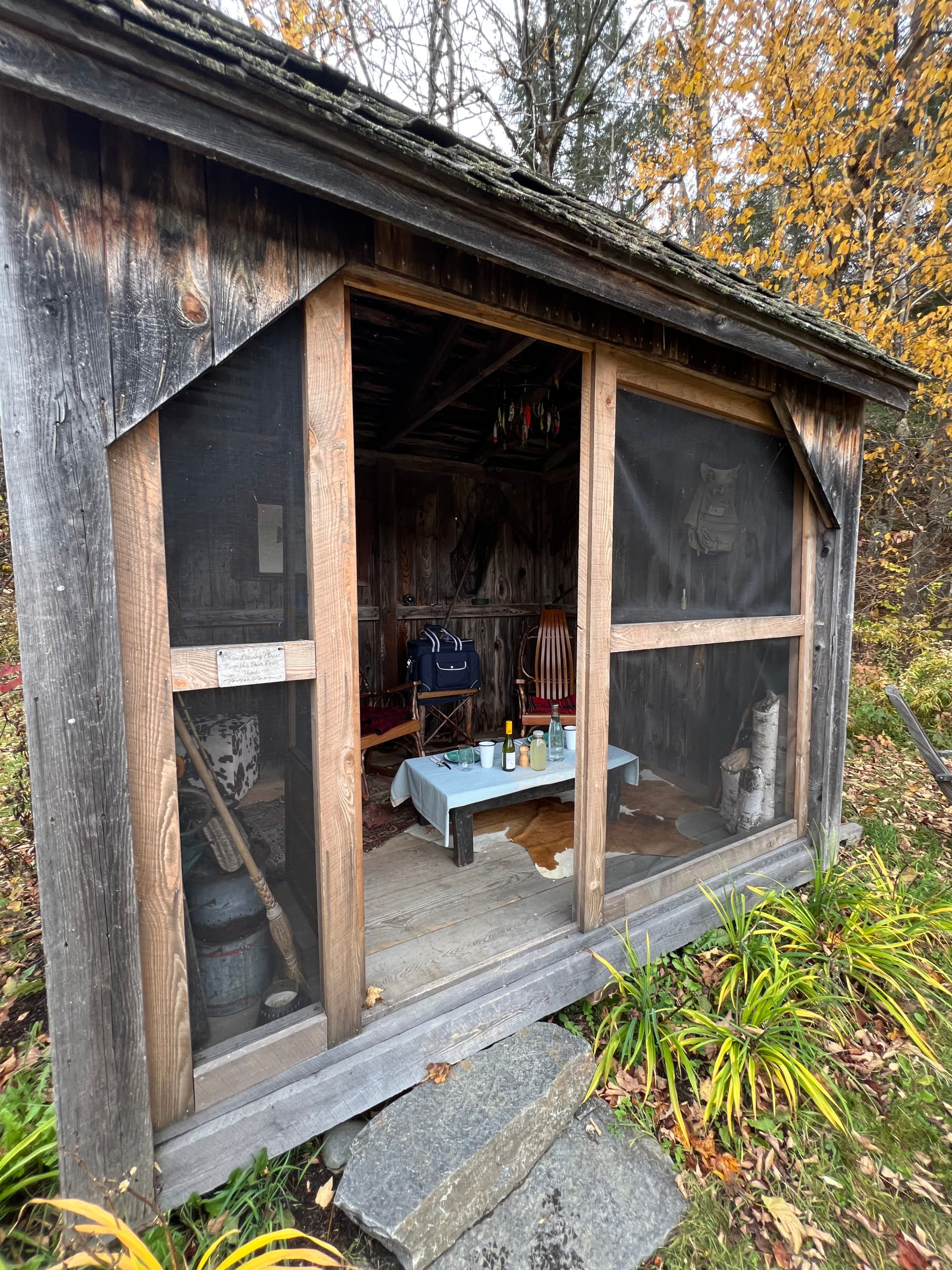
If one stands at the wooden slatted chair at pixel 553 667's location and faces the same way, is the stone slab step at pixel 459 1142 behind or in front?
in front

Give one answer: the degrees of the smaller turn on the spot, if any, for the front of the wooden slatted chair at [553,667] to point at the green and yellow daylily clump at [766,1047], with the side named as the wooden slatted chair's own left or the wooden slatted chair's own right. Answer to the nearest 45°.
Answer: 0° — it already faces it

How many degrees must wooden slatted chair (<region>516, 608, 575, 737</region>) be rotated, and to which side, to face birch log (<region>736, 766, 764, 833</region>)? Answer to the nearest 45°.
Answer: approximately 45° to its left

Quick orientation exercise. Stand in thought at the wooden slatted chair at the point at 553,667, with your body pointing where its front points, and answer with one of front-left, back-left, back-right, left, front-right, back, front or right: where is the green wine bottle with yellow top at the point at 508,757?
front

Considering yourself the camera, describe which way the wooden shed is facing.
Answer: facing the viewer and to the right of the viewer

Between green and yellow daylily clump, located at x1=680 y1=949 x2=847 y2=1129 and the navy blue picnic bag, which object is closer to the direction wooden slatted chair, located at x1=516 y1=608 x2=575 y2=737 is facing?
the green and yellow daylily clump

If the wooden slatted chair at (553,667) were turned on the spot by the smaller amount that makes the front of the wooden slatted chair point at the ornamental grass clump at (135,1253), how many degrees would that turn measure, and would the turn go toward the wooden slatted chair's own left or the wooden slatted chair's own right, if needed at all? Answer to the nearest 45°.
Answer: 0° — it already faces it

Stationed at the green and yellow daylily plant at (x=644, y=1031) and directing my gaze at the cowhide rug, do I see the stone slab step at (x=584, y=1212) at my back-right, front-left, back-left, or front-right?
back-left

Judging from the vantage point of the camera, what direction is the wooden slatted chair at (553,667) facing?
facing the viewer

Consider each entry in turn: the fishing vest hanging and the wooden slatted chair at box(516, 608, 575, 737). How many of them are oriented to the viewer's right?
0

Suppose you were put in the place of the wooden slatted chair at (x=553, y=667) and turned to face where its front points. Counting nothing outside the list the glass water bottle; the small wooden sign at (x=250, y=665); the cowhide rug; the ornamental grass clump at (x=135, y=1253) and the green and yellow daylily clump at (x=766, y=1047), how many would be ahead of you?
5
